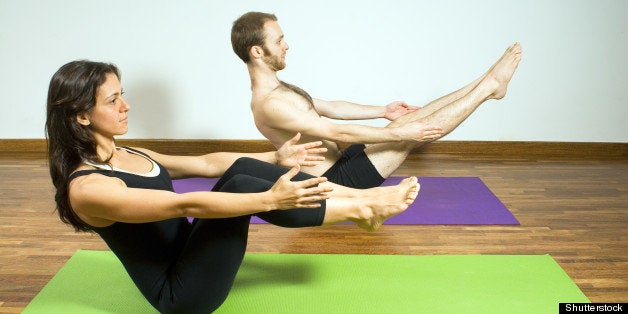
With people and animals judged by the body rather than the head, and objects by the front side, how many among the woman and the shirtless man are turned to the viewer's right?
2

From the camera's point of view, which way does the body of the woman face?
to the viewer's right

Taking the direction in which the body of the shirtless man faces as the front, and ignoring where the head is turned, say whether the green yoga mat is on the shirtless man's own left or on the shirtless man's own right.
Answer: on the shirtless man's own right

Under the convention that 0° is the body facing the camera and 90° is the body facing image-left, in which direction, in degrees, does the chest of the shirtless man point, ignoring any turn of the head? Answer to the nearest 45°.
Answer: approximately 270°

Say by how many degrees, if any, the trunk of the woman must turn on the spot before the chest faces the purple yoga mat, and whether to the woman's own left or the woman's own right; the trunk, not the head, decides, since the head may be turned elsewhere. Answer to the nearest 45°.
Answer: approximately 45° to the woman's own left

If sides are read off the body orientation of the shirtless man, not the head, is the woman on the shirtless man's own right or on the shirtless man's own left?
on the shirtless man's own right

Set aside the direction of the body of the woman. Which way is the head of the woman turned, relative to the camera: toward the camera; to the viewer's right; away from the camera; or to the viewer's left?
to the viewer's right

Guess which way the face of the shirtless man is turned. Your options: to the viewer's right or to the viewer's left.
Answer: to the viewer's right
